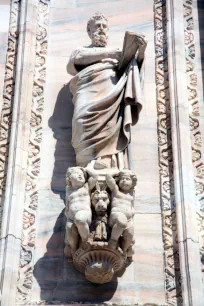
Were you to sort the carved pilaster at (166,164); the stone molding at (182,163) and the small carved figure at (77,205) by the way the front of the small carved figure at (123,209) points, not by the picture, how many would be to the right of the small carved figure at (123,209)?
1

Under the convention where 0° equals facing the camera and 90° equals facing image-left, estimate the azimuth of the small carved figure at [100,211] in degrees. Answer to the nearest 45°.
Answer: approximately 0°

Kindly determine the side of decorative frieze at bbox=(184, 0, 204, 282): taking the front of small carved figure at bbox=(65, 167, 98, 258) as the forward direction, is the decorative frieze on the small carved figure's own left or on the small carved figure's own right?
on the small carved figure's own left

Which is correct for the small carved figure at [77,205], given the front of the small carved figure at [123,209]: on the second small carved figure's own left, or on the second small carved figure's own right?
on the second small carved figure's own right
